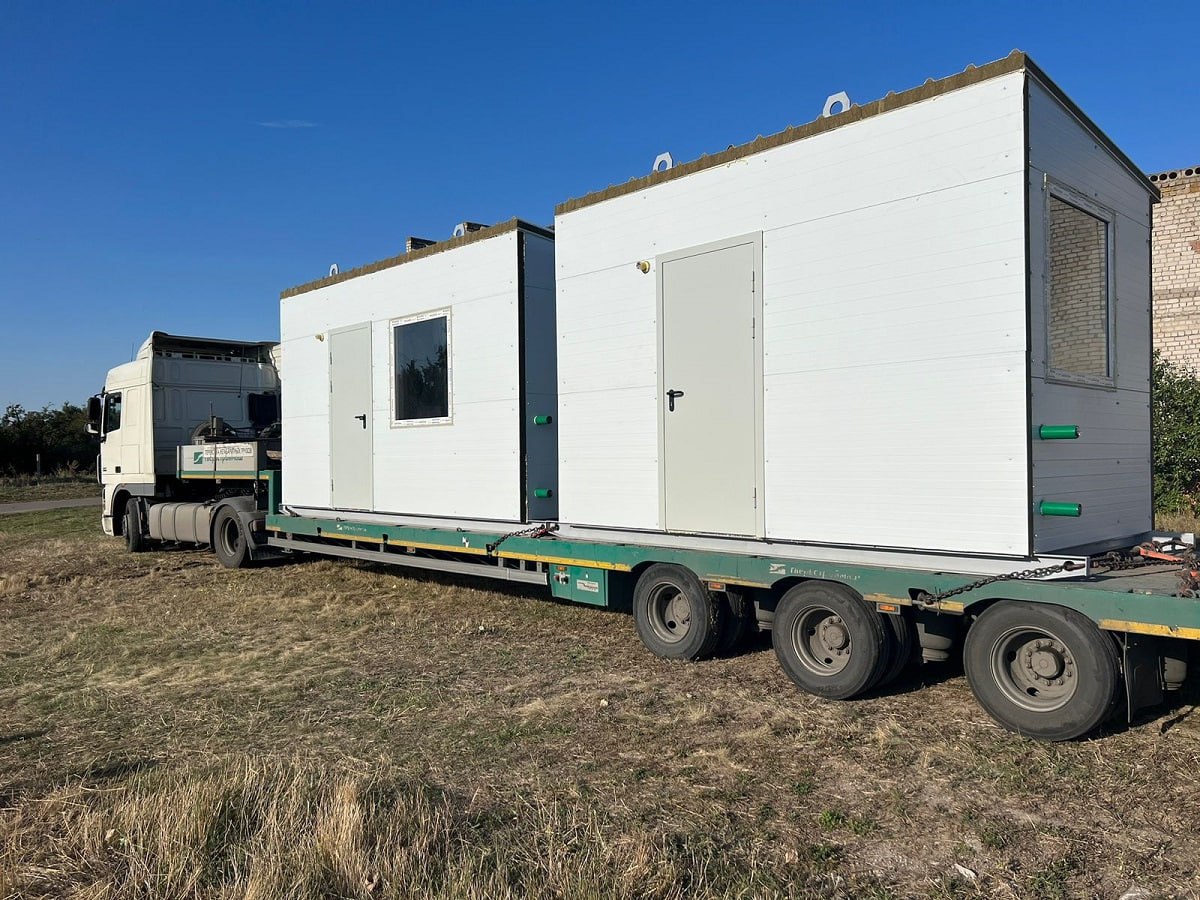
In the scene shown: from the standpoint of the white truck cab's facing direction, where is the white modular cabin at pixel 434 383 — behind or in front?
behind

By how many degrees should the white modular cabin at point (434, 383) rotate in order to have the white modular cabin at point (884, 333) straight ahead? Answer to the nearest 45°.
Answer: approximately 90° to its left

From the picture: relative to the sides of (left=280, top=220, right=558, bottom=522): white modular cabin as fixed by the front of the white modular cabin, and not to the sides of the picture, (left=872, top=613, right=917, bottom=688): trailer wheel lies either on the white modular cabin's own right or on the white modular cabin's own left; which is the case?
on the white modular cabin's own left

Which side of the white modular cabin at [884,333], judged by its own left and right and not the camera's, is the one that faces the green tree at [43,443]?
right

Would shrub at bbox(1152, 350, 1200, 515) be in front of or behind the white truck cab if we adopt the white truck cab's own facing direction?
behind

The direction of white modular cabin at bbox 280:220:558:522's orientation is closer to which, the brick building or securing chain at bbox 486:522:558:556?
the securing chain

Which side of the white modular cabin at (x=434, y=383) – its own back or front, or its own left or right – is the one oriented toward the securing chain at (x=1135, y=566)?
left

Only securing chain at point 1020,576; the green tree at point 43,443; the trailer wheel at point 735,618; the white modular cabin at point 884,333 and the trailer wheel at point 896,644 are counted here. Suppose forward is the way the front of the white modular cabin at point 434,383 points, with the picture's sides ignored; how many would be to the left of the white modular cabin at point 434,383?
4

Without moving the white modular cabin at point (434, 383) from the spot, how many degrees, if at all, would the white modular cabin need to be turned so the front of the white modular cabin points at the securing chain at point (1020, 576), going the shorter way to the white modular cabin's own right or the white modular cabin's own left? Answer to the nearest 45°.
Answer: approximately 90° to the white modular cabin's own left

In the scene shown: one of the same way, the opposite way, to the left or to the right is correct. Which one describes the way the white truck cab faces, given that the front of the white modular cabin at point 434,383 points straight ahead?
to the right

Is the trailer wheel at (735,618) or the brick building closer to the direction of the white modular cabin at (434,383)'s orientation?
the trailer wheel

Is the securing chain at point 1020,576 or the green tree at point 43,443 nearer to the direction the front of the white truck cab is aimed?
the green tree

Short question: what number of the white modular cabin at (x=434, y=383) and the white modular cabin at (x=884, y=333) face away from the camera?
0

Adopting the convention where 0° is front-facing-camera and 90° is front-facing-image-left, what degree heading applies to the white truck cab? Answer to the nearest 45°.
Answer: approximately 135°
